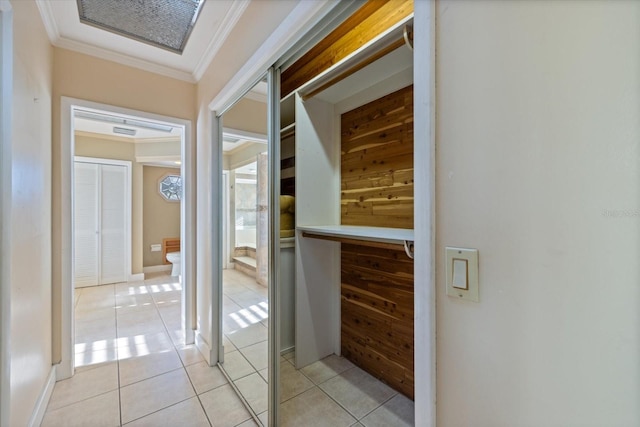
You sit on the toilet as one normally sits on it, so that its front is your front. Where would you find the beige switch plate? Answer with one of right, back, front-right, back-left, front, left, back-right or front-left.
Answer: left

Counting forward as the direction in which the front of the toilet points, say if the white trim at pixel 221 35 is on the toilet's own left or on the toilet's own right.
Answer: on the toilet's own left

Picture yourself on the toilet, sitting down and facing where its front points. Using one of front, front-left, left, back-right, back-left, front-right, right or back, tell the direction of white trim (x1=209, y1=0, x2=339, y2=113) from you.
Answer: left

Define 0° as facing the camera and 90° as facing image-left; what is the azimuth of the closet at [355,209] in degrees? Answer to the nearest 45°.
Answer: approximately 45°

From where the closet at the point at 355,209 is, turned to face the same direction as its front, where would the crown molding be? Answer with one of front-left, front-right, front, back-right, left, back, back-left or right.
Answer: front-right

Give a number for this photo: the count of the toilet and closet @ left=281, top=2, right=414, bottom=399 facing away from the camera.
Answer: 0

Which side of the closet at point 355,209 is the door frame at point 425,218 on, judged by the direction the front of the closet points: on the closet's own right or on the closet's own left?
on the closet's own left
